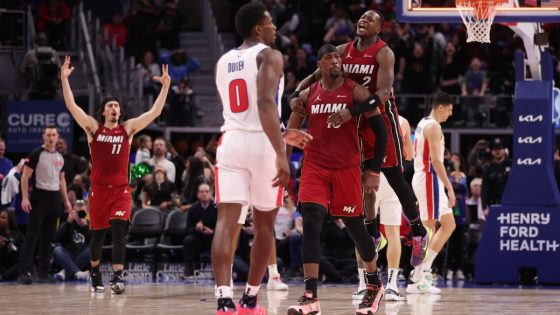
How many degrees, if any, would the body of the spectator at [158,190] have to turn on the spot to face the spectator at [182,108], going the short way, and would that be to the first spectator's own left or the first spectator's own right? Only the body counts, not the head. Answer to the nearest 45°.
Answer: approximately 180°

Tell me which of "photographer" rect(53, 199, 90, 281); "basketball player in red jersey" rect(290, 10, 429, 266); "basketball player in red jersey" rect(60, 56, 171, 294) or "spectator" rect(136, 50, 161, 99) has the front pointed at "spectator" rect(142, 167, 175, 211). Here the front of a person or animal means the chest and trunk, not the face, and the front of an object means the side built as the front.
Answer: "spectator" rect(136, 50, 161, 99)

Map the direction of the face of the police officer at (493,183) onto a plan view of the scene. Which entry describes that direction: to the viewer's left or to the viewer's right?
to the viewer's left

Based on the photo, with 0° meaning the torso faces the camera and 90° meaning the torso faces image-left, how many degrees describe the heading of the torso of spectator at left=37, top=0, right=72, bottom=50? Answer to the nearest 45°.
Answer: approximately 0°

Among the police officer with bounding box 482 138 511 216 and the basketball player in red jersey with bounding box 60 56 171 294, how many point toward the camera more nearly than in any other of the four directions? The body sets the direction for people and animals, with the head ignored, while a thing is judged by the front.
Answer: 2
